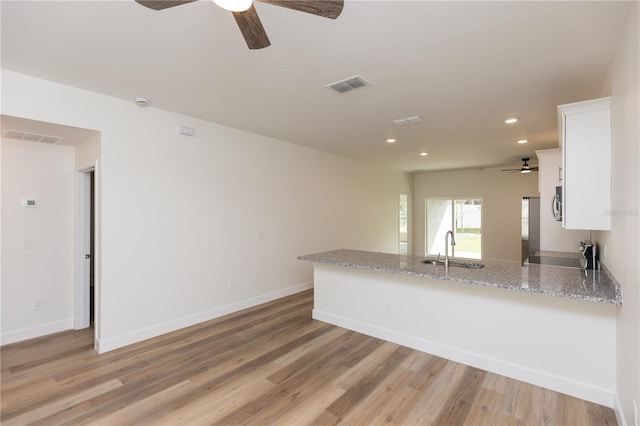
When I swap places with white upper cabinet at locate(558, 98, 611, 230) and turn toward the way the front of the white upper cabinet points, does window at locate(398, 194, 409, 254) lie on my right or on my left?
on my right

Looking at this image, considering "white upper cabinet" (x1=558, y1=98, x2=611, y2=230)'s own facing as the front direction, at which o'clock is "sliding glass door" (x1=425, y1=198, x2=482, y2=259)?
The sliding glass door is roughly at 2 o'clock from the white upper cabinet.

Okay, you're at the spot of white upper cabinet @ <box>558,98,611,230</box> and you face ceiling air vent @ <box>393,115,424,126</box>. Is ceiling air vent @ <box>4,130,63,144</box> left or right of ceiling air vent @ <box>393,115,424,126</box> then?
left

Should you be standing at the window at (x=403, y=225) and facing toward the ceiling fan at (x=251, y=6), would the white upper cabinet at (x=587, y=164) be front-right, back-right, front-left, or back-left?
front-left

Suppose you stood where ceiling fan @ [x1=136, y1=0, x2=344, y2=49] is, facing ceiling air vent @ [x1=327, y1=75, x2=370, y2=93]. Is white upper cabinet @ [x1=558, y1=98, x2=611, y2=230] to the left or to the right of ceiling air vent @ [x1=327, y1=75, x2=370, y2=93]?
right

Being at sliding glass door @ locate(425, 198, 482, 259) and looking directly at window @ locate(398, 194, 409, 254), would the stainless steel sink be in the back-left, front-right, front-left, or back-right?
front-left

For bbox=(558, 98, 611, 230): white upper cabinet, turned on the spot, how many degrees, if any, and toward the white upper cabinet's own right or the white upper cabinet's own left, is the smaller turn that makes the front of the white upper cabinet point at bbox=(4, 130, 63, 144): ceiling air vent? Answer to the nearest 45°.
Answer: approximately 45° to the white upper cabinet's own left

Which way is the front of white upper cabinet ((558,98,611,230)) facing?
to the viewer's left

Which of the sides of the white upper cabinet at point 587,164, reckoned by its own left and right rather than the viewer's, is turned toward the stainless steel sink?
front

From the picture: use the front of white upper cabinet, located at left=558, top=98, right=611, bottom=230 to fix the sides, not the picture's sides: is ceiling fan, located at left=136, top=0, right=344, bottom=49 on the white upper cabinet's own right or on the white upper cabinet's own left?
on the white upper cabinet's own left

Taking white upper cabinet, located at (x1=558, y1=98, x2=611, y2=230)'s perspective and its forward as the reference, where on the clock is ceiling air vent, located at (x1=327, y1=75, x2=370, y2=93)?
The ceiling air vent is roughly at 11 o'clock from the white upper cabinet.

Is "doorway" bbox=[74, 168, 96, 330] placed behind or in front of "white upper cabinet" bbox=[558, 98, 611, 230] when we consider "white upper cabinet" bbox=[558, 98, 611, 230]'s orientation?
in front
